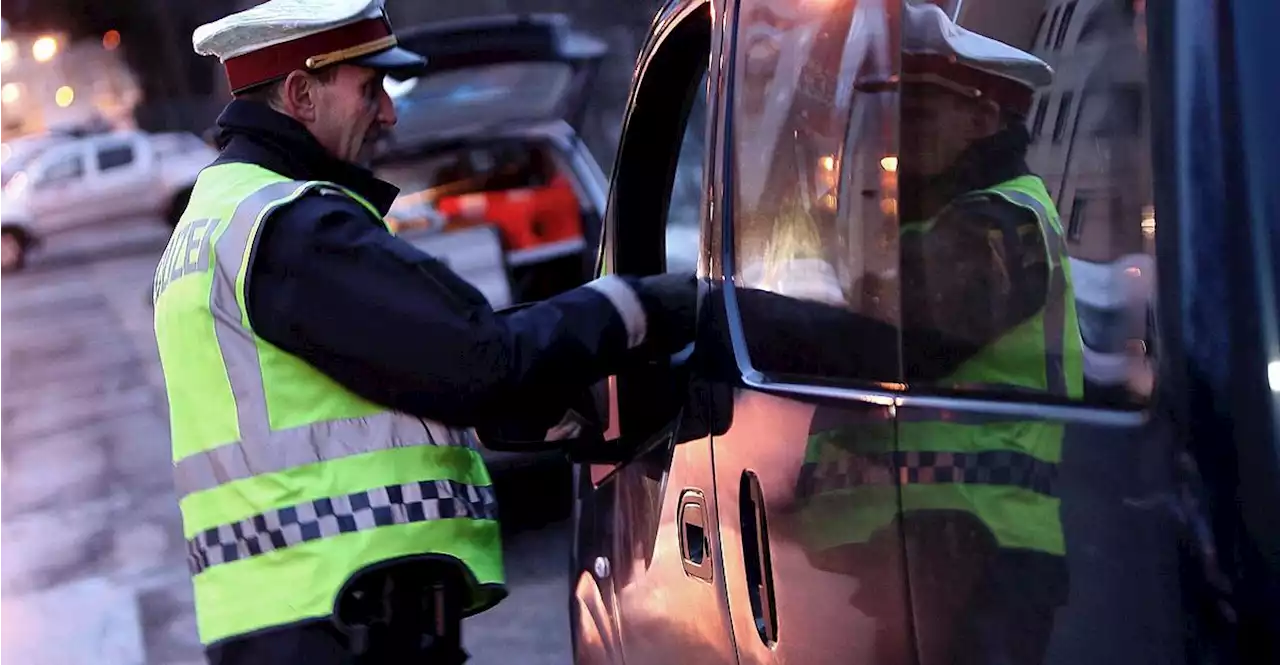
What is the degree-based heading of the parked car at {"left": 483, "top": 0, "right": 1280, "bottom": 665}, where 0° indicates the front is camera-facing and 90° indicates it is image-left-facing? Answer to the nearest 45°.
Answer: approximately 135°

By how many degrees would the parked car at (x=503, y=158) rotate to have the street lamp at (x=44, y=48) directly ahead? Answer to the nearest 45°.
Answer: approximately 45° to its left

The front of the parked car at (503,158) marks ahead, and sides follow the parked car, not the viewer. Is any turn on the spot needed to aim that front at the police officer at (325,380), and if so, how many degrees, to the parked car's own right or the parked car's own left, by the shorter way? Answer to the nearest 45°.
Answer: approximately 180°

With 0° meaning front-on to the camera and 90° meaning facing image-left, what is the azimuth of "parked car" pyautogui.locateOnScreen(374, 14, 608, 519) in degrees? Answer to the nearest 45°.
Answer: approximately 180°

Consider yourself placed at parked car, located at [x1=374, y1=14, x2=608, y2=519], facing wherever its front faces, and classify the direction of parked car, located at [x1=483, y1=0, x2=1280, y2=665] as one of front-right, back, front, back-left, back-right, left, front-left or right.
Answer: back

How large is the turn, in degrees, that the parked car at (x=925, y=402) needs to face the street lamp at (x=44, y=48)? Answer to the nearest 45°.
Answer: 0° — it already faces it

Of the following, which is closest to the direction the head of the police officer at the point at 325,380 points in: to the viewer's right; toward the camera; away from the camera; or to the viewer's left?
to the viewer's right

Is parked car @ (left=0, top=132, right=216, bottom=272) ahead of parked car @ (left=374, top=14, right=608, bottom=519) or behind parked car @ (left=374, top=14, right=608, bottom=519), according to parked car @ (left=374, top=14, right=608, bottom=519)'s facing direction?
ahead

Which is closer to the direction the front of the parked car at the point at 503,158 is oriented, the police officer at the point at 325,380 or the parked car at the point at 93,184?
the parked car
